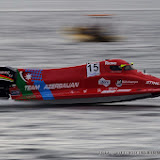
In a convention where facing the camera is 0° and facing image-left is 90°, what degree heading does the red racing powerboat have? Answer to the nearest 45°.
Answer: approximately 270°

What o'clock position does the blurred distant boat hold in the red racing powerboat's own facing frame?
The blurred distant boat is roughly at 9 o'clock from the red racing powerboat.
